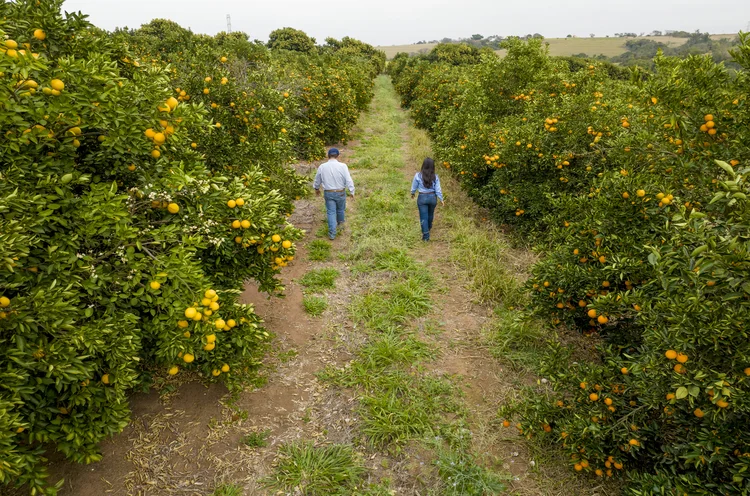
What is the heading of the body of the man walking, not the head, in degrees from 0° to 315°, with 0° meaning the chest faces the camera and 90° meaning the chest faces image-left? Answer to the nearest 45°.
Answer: approximately 180°

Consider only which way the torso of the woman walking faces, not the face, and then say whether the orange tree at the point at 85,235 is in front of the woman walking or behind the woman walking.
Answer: behind

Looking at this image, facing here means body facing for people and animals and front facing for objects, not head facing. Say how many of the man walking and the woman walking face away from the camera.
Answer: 2

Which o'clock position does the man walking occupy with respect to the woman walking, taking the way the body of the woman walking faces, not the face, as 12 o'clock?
The man walking is roughly at 9 o'clock from the woman walking.

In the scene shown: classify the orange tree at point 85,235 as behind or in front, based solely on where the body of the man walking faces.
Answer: behind

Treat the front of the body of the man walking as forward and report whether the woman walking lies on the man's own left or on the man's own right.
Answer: on the man's own right

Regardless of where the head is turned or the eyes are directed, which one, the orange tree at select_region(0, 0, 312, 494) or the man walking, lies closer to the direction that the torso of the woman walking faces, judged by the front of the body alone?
the man walking

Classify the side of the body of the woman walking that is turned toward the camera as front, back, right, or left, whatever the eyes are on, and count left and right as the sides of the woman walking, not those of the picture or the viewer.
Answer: back
